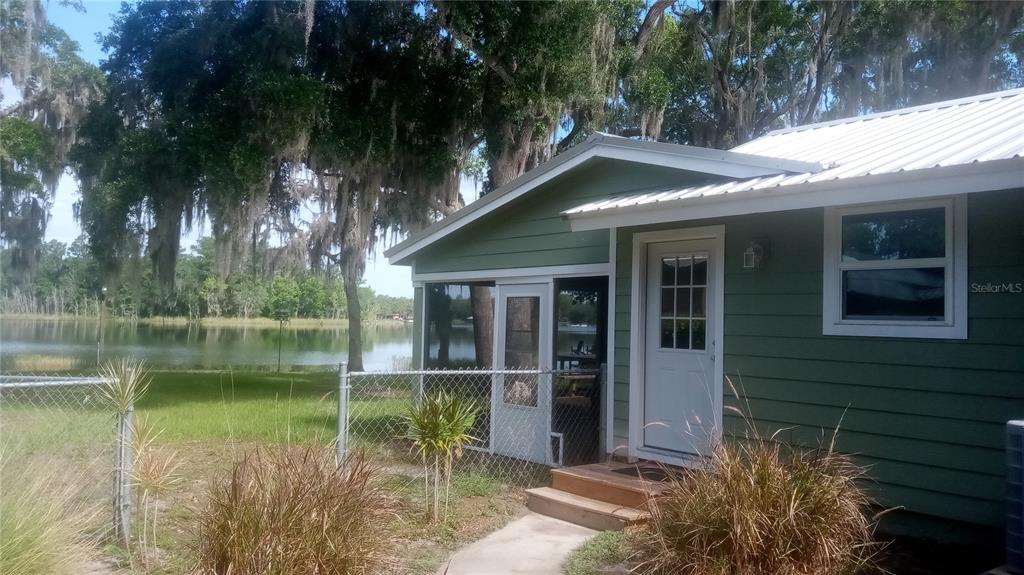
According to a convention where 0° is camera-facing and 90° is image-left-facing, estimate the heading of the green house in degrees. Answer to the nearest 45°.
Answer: approximately 45°

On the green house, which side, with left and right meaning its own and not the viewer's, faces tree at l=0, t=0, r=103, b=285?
right

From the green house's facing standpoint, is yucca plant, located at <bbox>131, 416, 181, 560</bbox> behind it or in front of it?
in front

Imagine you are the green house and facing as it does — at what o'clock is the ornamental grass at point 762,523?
The ornamental grass is roughly at 11 o'clock from the green house.
